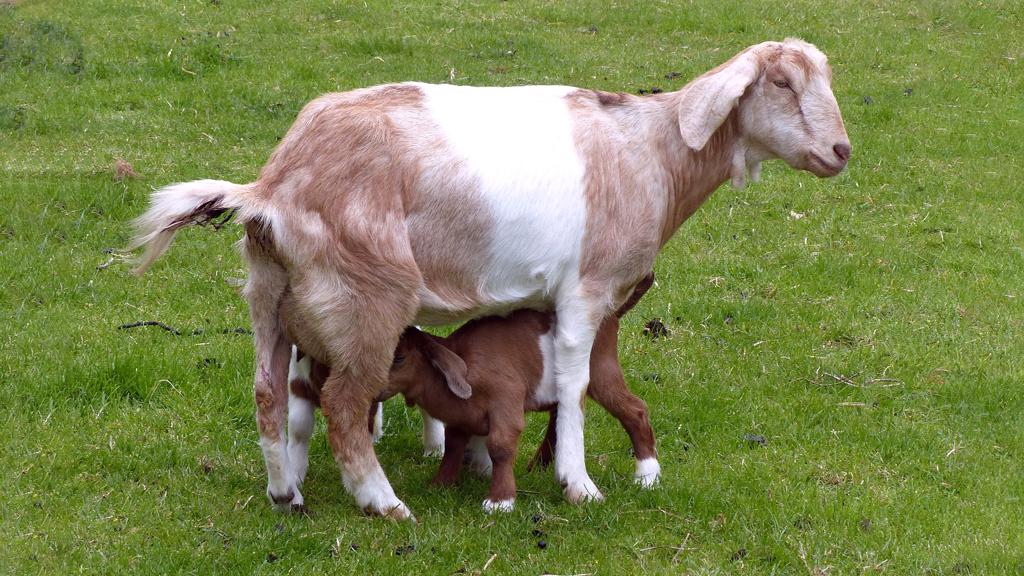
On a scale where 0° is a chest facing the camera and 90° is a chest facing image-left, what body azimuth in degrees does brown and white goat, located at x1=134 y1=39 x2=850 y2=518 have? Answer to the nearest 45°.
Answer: approximately 270°
